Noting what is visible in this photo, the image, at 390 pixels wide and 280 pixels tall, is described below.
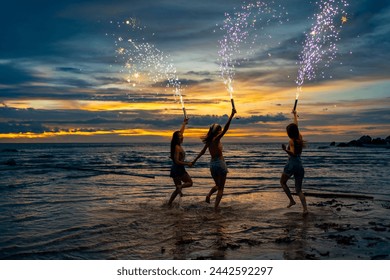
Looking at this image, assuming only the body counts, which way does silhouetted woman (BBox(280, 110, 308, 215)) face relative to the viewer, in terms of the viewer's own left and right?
facing away from the viewer and to the left of the viewer

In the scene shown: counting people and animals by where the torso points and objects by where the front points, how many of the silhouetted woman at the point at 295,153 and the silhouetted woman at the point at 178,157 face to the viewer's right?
1

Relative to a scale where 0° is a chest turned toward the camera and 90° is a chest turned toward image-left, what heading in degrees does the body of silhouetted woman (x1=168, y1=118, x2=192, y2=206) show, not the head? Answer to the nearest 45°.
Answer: approximately 270°

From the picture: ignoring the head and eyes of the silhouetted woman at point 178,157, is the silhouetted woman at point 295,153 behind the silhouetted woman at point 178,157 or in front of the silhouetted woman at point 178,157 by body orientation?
in front

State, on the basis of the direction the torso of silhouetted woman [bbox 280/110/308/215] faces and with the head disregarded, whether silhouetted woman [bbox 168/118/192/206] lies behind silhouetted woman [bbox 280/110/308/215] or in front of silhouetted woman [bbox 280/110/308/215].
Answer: in front
